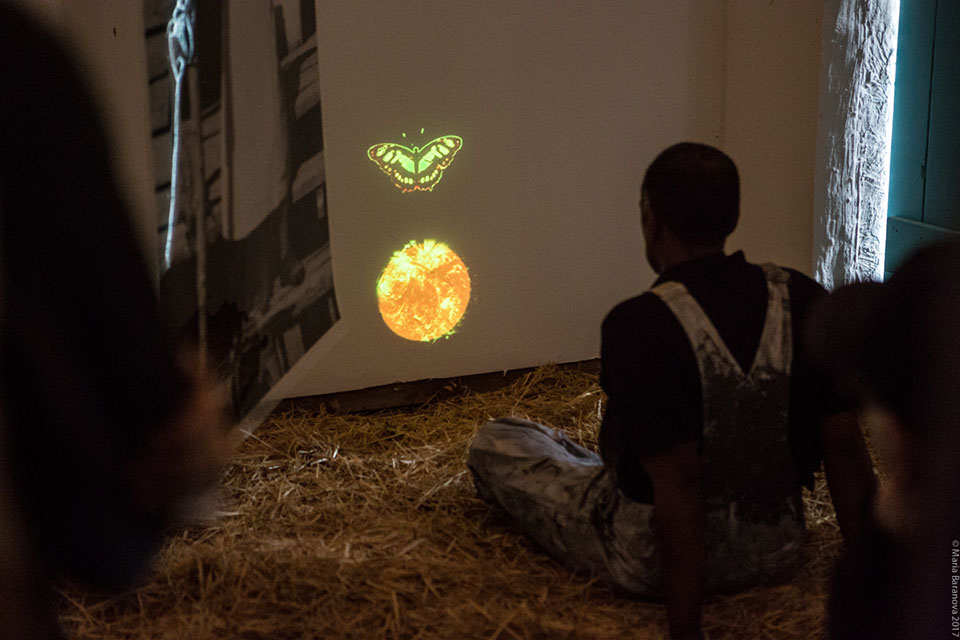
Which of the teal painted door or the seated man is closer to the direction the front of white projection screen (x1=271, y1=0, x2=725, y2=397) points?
the seated man

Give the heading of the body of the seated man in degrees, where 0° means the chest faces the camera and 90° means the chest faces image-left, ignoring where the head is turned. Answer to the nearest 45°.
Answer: approximately 135°

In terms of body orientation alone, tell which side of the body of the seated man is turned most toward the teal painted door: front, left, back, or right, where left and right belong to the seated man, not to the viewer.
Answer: right

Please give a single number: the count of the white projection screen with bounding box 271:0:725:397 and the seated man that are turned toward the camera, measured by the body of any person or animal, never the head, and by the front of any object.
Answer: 1

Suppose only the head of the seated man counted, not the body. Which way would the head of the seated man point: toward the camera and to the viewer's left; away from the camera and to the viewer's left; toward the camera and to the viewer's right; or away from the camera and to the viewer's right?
away from the camera and to the viewer's left

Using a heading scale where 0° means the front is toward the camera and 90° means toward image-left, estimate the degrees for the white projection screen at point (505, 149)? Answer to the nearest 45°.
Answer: approximately 0°
